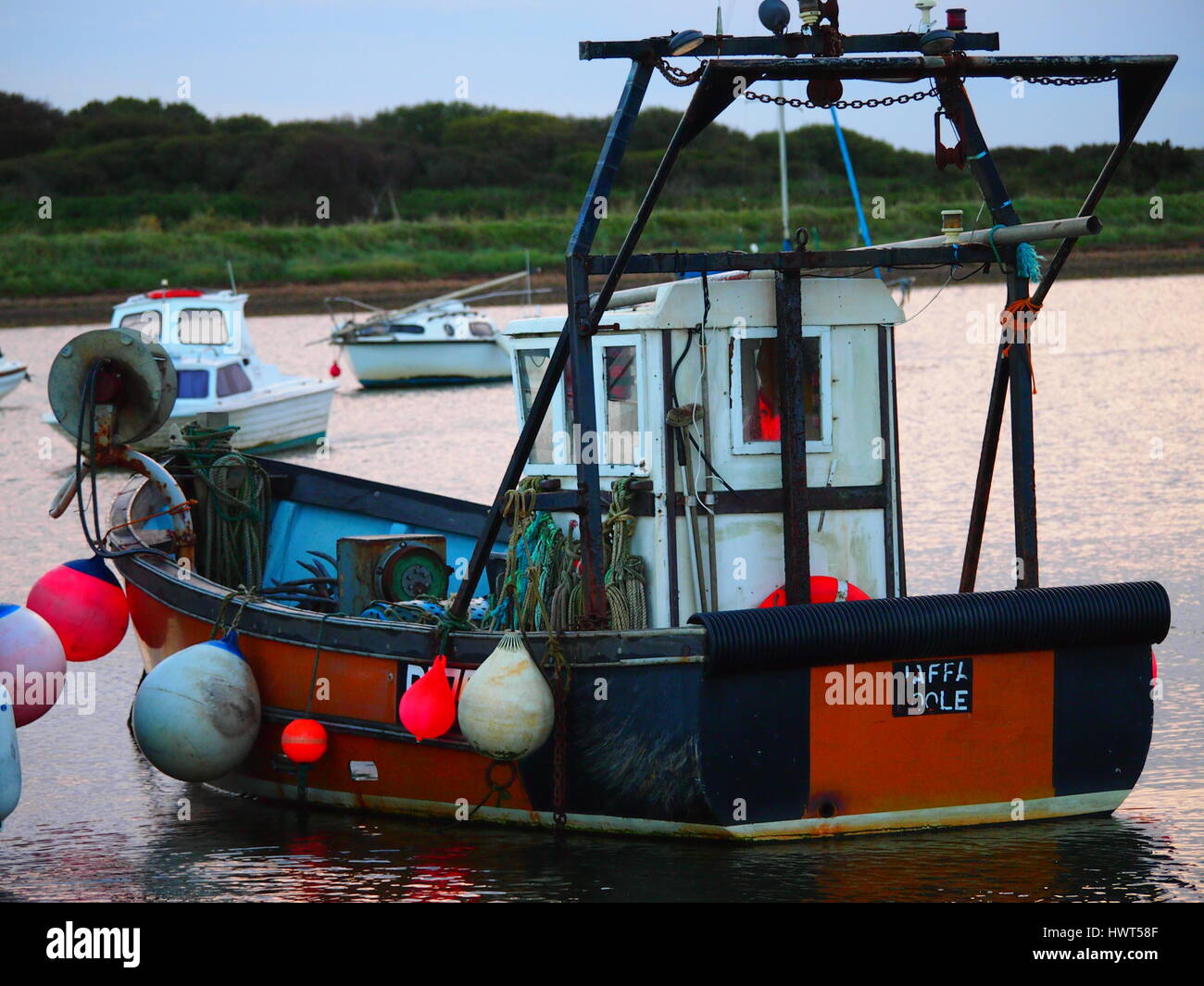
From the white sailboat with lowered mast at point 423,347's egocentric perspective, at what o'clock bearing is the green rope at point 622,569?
The green rope is roughly at 9 o'clock from the white sailboat with lowered mast.

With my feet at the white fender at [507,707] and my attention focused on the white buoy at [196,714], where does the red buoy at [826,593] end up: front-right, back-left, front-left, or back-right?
back-right

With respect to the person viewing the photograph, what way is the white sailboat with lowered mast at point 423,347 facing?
facing to the left of the viewer

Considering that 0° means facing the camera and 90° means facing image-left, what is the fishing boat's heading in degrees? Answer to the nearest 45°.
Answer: approximately 135°

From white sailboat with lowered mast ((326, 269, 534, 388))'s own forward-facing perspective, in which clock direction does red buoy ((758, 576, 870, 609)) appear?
The red buoy is roughly at 9 o'clock from the white sailboat with lowered mast.

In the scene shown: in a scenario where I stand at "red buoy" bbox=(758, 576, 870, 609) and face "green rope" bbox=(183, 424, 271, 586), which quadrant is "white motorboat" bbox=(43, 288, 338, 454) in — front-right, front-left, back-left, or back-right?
front-right

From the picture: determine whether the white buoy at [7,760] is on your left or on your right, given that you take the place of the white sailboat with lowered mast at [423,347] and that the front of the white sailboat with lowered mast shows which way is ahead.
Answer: on your left

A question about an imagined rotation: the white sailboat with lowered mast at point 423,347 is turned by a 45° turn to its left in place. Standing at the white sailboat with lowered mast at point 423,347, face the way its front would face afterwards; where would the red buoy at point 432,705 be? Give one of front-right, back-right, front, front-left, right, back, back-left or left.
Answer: front-left

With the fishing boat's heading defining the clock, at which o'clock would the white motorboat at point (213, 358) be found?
The white motorboat is roughly at 1 o'clock from the fishing boat.

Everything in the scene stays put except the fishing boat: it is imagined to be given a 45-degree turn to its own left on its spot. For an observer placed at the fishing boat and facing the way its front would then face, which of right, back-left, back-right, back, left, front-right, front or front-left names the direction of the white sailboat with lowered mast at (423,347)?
right

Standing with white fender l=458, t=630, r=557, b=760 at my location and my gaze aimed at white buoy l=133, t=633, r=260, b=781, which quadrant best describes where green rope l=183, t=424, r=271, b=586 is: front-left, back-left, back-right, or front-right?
front-right
